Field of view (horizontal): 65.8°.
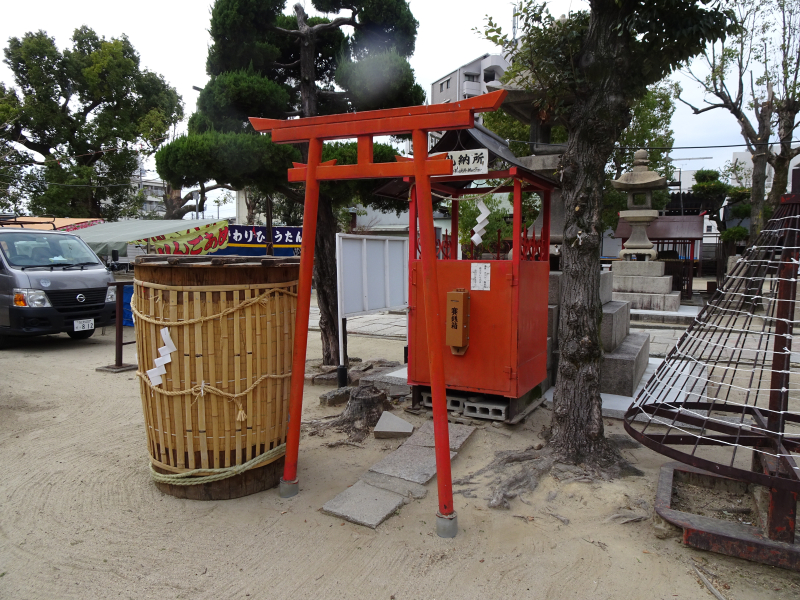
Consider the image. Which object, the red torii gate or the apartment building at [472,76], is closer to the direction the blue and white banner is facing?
the red torii gate

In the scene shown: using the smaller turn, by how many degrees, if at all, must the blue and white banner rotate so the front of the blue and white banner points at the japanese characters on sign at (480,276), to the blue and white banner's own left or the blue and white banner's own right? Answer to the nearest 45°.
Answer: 0° — it already faces it

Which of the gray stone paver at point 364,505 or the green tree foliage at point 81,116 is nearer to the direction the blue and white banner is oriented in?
the gray stone paver

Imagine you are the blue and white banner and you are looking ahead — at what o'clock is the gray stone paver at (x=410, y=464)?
The gray stone paver is roughly at 12 o'clock from the blue and white banner.

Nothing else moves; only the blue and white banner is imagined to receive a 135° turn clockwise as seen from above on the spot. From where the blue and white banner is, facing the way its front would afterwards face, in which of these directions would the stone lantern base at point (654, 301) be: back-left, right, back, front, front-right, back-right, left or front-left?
back

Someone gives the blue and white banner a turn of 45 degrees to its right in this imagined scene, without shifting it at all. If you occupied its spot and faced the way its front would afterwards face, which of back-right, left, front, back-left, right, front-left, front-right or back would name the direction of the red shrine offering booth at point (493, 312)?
front-left

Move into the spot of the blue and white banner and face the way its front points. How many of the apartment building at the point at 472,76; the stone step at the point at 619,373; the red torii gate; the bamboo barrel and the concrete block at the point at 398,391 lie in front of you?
4

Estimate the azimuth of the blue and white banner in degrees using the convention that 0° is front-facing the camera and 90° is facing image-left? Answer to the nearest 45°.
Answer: approximately 0°

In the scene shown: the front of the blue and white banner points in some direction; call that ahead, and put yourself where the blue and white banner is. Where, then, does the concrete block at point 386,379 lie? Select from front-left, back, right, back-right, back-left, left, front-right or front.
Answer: front

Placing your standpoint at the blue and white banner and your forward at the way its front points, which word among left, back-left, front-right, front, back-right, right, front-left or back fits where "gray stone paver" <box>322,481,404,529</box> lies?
front

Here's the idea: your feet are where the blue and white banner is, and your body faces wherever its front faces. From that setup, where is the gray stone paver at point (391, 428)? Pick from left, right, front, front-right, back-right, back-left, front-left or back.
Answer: front

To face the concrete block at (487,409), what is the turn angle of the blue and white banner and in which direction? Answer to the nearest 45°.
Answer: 0° — it already faces it
